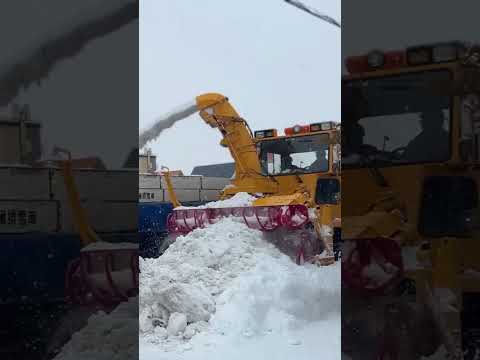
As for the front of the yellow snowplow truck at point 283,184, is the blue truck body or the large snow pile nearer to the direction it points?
the large snow pile

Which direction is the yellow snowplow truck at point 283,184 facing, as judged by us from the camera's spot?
facing the viewer and to the left of the viewer

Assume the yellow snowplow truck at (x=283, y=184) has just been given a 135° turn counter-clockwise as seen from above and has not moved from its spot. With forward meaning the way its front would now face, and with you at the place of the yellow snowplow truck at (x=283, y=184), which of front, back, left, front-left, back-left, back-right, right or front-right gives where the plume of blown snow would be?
back-left
